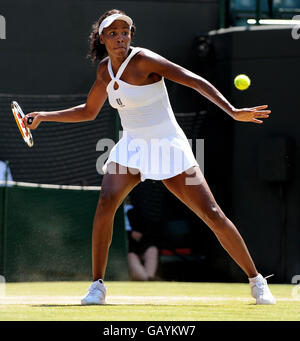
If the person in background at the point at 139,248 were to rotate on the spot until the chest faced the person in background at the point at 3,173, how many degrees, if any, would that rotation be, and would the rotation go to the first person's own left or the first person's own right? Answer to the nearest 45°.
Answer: approximately 90° to the first person's own right

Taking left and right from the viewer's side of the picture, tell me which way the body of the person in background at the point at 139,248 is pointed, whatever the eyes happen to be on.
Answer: facing the viewer

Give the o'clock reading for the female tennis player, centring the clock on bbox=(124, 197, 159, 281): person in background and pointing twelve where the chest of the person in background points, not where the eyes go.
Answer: The female tennis player is roughly at 12 o'clock from the person in background.

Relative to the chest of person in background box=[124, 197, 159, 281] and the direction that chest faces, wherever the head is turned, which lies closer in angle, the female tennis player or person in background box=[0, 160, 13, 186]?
the female tennis player
